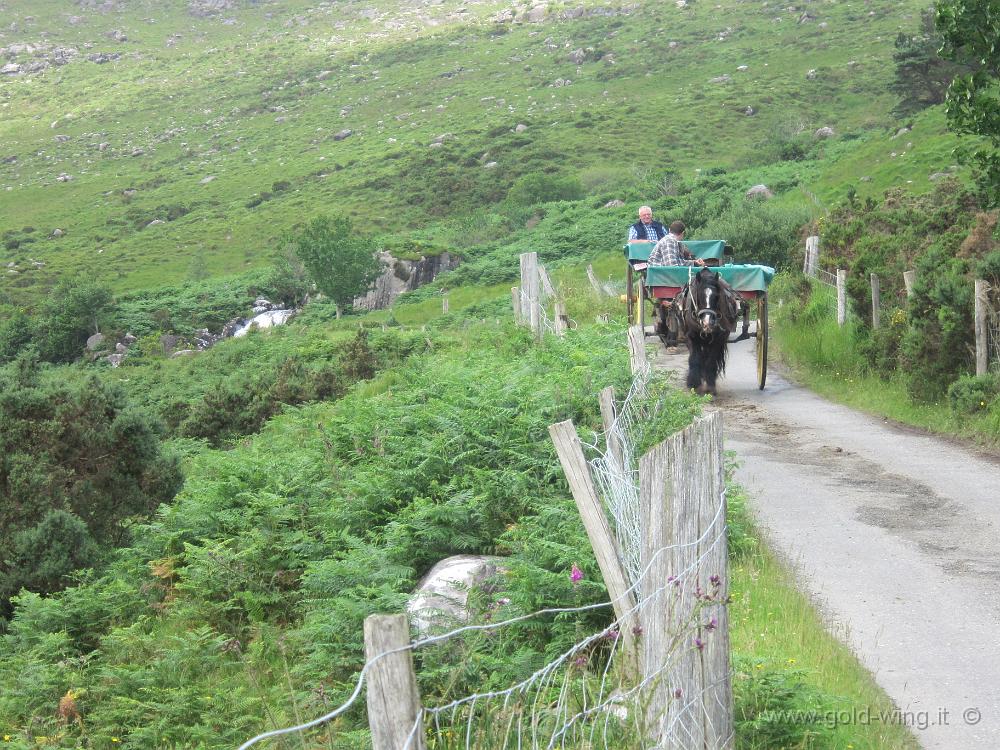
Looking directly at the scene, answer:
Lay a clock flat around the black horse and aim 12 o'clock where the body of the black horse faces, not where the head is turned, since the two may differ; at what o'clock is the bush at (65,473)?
The bush is roughly at 2 o'clock from the black horse.

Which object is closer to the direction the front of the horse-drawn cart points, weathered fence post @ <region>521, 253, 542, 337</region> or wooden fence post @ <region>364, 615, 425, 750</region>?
the wooden fence post

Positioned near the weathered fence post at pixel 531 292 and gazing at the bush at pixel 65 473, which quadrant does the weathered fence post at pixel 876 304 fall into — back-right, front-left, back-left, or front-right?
back-left

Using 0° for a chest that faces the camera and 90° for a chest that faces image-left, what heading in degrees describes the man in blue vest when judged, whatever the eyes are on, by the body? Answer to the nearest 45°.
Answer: approximately 0°

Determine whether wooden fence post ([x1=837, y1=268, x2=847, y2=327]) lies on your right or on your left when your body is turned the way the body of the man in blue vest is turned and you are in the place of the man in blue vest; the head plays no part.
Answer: on your left

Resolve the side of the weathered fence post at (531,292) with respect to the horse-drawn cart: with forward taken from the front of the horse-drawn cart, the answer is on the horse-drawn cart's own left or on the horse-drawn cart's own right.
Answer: on the horse-drawn cart's own right

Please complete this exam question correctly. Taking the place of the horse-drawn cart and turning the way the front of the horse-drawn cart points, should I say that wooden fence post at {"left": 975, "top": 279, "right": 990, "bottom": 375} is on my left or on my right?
on my left

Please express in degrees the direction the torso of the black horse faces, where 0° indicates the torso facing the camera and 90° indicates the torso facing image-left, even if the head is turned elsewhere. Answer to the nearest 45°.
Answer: approximately 0°

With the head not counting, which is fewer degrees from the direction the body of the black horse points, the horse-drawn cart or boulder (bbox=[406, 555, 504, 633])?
the boulder

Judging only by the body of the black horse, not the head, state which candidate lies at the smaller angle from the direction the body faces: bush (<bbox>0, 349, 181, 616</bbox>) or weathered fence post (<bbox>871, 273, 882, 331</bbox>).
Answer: the bush
